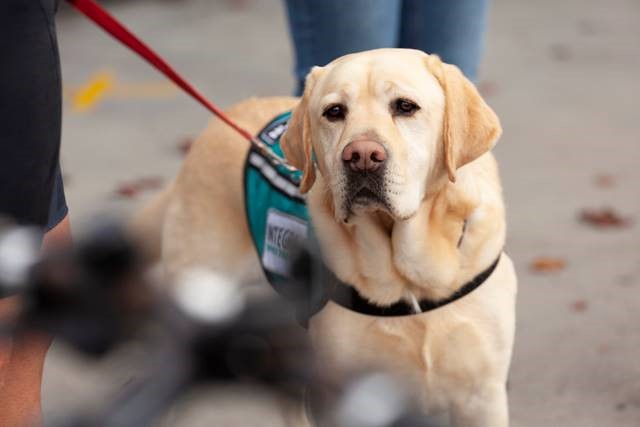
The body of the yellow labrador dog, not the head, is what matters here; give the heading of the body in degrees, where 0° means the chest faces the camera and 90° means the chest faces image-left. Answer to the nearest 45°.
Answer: approximately 315°

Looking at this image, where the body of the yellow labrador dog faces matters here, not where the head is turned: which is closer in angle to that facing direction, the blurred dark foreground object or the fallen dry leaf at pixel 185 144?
the blurred dark foreground object

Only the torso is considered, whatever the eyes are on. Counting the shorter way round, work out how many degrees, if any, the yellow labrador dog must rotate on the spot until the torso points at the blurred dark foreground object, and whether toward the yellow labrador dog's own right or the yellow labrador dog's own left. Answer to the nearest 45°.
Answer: approximately 45° to the yellow labrador dog's own right

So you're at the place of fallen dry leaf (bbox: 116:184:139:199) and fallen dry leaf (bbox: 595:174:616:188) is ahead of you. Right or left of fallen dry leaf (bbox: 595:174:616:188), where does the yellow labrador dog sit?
right

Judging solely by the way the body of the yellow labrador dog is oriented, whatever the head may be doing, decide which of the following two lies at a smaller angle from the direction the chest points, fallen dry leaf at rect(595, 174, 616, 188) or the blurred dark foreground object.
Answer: the blurred dark foreground object

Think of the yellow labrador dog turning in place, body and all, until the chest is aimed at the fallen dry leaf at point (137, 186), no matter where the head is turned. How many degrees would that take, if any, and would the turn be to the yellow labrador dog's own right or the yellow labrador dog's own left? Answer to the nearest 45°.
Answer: approximately 180°

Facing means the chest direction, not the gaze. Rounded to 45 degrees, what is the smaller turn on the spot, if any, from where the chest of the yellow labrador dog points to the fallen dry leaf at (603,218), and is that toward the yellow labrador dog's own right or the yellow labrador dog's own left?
approximately 90° to the yellow labrador dog's own left

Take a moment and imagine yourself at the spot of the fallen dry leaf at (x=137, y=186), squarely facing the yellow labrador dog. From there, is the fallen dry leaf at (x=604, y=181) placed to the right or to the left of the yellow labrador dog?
left

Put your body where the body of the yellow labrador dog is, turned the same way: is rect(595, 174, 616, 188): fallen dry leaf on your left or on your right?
on your left

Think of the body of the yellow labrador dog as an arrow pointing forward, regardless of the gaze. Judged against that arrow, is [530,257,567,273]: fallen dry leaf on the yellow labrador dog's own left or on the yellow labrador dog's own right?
on the yellow labrador dog's own left

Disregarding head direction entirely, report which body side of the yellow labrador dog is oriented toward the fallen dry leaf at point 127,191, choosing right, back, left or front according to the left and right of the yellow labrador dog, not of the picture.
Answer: back
